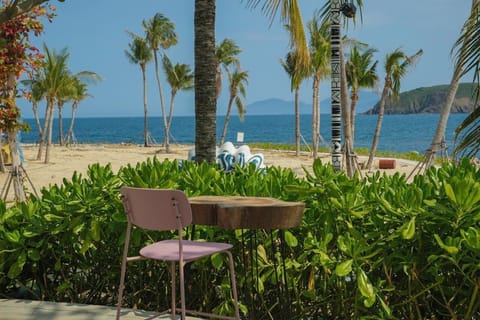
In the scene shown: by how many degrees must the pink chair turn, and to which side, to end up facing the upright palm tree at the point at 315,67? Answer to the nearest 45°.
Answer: approximately 45° to its left

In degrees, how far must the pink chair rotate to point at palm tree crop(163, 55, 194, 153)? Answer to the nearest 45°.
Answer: approximately 45° to its left

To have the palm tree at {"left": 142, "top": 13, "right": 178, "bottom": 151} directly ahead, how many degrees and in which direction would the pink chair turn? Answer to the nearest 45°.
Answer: approximately 45° to its left

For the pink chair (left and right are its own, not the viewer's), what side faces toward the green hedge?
front

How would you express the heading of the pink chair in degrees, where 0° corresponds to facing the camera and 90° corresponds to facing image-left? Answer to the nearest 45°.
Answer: approximately 225°

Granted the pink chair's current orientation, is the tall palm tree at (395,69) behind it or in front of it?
in front

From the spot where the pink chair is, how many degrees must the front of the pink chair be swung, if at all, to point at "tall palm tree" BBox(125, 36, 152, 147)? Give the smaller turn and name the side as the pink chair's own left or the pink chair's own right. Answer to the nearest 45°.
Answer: approximately 45° to the pink chair's own left

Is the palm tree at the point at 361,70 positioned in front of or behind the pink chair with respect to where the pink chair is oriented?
in front

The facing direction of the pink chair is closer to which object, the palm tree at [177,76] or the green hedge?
the green hedge
